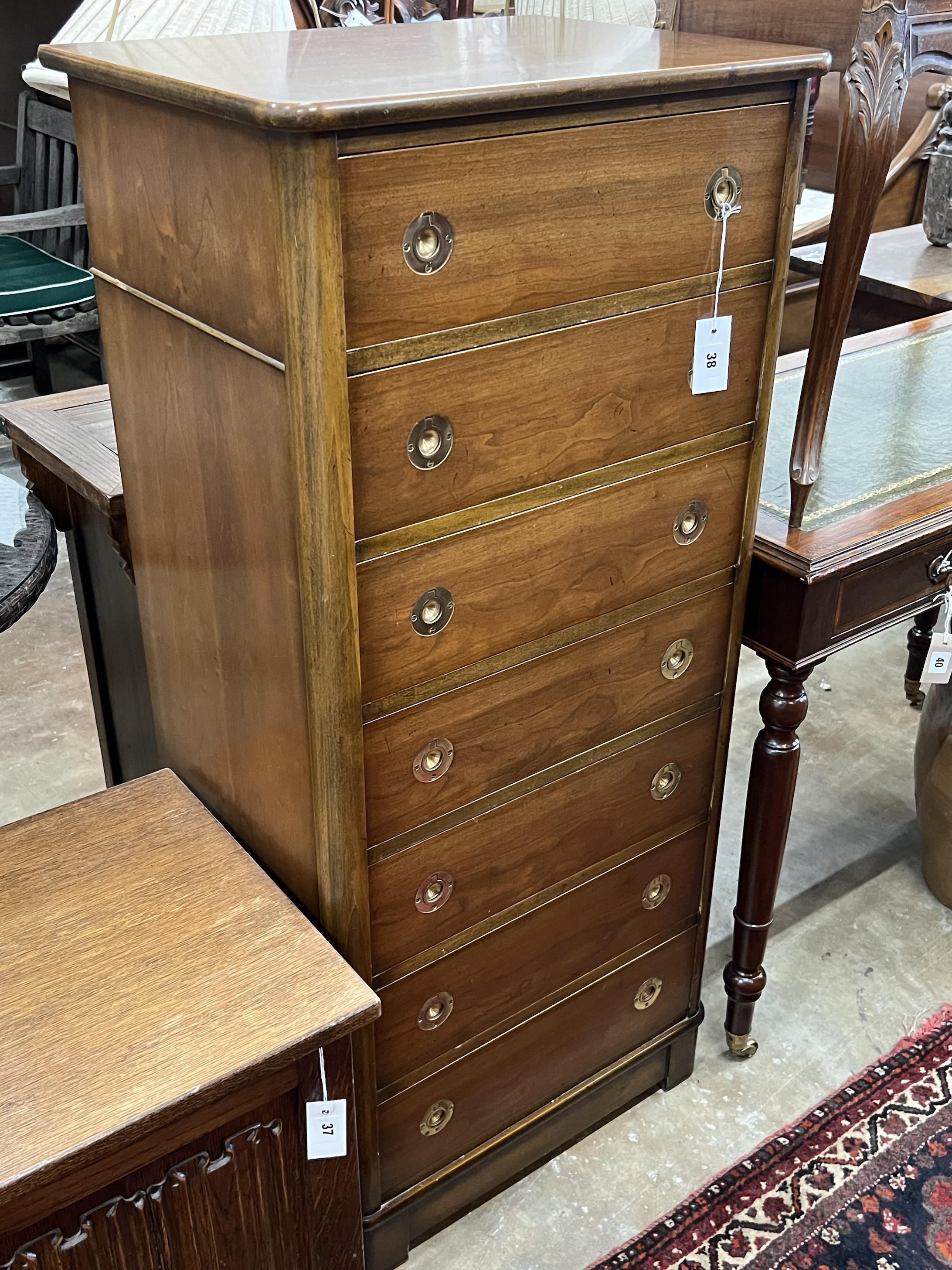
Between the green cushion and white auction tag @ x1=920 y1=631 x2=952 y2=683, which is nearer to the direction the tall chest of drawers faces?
the white auction tag

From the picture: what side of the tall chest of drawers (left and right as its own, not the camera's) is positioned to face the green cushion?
back

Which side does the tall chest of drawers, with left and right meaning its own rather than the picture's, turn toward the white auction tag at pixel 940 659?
left

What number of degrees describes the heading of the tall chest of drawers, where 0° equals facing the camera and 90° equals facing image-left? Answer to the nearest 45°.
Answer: approximately 315°
